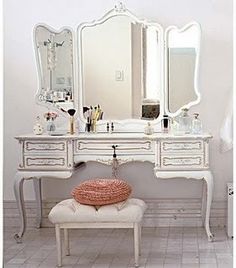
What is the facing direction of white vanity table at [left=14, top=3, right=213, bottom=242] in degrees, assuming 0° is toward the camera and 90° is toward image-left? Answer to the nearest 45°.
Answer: approximately 0°

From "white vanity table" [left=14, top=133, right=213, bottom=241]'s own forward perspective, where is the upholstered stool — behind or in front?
in front
